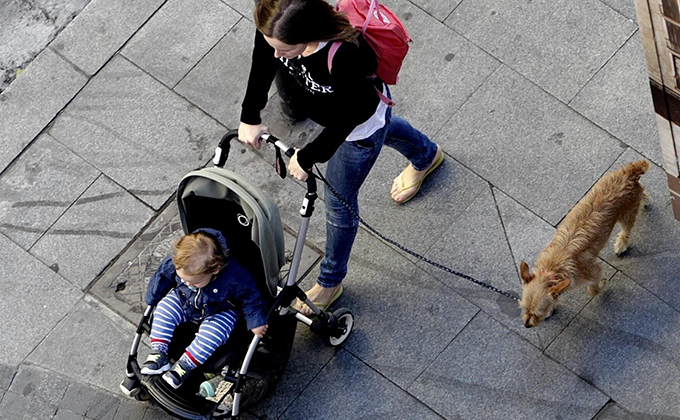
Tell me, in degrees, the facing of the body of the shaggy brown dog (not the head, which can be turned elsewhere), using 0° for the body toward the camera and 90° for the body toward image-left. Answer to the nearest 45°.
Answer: approximately 45°

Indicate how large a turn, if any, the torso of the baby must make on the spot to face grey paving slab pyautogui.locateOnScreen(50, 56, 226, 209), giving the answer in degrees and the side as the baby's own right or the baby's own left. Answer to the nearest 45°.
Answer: approximately 135° to the baby's own right

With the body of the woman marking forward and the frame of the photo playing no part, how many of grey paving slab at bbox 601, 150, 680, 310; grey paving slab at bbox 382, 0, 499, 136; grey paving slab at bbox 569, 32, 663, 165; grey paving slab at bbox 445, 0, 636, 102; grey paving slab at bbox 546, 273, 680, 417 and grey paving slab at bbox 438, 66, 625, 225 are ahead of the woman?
0

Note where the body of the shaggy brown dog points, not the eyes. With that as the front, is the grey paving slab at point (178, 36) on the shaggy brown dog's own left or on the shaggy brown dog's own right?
on the shaggy brown dog's own right

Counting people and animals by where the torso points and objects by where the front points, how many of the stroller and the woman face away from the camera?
0

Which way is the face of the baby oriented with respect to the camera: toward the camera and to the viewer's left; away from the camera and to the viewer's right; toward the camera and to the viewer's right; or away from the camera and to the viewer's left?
toward the camera and to the viewer's left

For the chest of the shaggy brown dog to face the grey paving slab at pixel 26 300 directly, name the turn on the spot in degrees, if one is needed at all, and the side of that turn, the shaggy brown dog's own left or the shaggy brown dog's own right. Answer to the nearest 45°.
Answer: approximately 45° to the shaggy brown dog's own right

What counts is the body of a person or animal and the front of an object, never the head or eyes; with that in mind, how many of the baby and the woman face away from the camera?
0

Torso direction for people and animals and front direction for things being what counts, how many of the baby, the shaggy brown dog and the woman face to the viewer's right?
0

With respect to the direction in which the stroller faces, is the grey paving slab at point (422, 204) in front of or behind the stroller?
behind

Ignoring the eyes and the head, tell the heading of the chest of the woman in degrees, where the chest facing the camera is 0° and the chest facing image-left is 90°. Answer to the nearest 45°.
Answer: approximately 45°

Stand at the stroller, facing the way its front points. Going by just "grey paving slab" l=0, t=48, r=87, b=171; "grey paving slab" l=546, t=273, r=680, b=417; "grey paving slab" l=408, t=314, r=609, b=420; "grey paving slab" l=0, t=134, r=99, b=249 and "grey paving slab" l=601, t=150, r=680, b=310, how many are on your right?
2

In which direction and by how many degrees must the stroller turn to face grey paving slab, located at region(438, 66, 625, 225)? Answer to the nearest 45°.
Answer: approximately 180°

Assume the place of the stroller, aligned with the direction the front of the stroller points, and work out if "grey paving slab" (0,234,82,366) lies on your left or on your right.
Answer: on your right

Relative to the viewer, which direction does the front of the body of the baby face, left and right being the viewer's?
facing the viewer and to the left of the viewer

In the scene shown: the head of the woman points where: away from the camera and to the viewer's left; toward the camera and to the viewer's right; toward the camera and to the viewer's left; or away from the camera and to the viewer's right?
toward the camera and to the viewer's left

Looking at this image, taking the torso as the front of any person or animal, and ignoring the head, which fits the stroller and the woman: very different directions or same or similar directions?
same or similar directions

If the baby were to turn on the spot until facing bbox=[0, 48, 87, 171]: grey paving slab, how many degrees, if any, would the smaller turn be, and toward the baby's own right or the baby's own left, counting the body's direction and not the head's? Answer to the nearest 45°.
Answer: approximately 90° to the baby's own right
